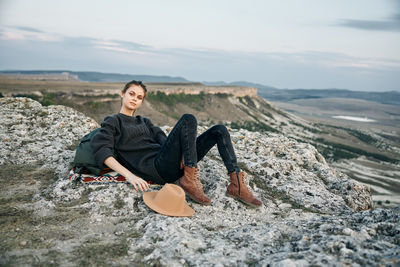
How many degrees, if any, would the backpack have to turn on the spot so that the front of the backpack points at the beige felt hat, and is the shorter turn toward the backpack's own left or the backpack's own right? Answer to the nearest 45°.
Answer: approximately 135° to the backpack's own left

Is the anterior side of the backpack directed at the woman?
no

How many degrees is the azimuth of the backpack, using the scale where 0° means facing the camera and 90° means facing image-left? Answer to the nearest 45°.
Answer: approximately 90°
